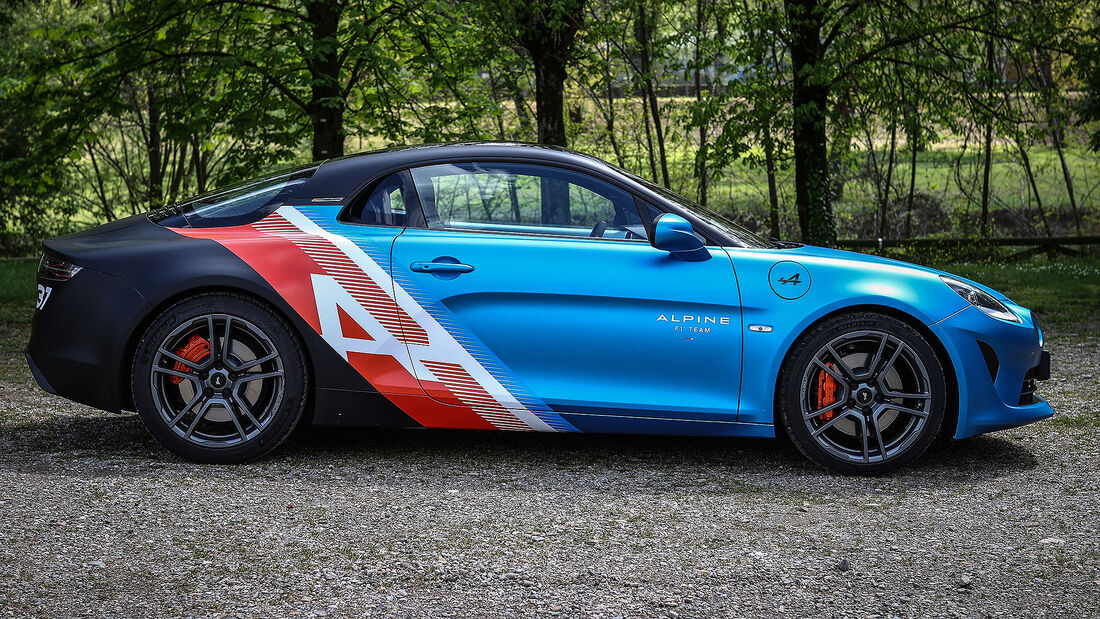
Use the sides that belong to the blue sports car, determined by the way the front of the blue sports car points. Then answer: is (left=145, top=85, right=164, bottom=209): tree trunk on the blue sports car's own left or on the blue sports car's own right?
on the blue sports car's own left

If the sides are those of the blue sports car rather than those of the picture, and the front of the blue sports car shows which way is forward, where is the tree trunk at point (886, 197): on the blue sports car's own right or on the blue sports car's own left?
on the blue sports car's own left

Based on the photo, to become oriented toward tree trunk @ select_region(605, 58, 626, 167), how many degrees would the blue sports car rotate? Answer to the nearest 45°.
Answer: approximately 90° to its left

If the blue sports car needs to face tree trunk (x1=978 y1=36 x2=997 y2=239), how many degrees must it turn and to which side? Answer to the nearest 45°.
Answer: approximately 45° to its left

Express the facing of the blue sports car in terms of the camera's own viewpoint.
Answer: facing to the right of the viewer

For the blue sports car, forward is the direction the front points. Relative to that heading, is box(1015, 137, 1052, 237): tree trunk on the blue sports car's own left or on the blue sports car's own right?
on the blue sports car's own left

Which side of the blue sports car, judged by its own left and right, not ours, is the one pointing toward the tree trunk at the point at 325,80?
left

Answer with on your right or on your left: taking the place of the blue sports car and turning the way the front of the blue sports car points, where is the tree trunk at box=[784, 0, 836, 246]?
on your left

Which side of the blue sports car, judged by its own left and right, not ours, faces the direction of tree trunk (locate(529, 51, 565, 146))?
left
